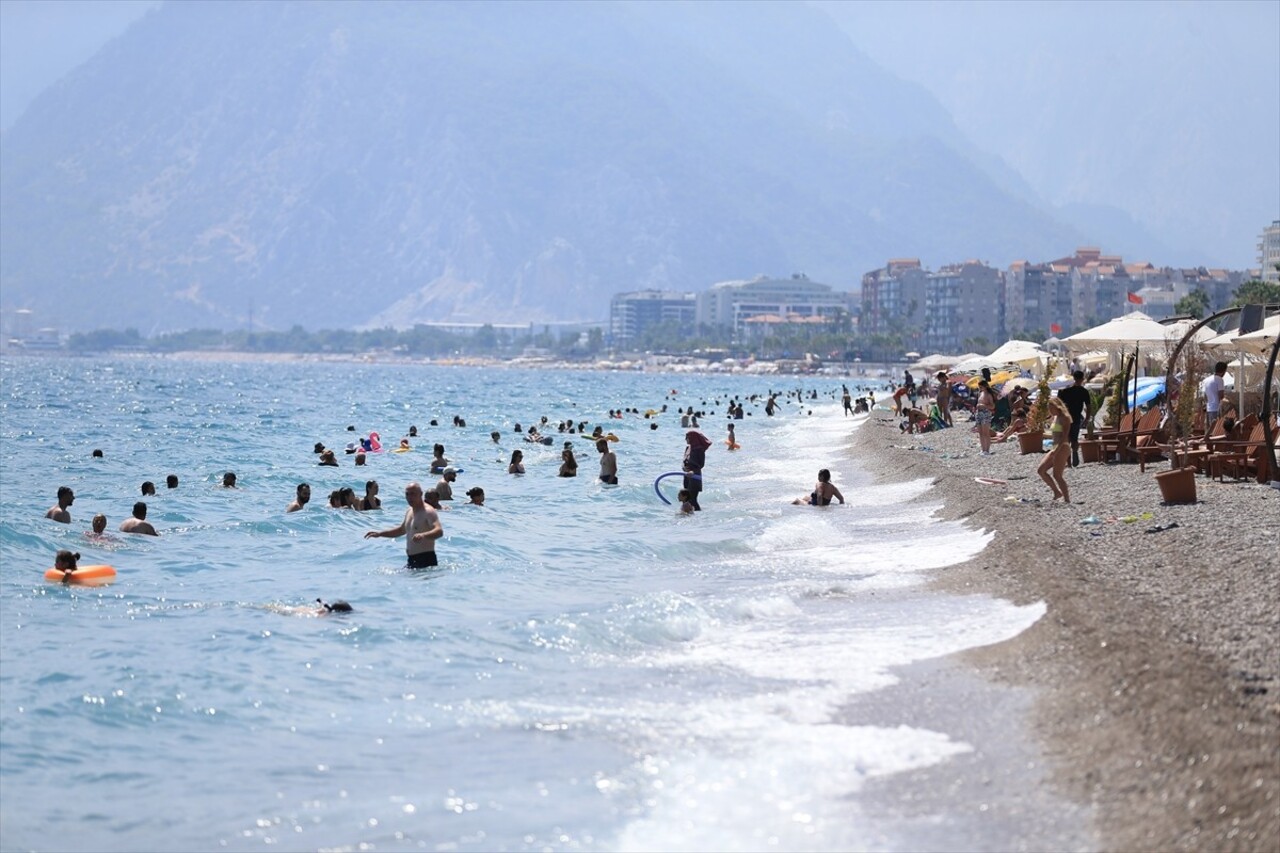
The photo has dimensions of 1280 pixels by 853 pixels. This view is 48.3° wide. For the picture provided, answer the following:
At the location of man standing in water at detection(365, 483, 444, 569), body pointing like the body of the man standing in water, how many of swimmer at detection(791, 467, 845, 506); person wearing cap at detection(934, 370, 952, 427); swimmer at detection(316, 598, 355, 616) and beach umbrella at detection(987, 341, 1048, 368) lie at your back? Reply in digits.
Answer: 3

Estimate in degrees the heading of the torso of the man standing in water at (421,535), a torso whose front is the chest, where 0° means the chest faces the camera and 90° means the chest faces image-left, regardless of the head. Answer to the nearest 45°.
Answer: approximately 45°

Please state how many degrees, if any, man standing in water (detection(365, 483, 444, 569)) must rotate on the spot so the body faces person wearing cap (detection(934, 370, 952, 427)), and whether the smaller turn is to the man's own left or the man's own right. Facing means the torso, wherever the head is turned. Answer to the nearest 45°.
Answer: approximately 180°

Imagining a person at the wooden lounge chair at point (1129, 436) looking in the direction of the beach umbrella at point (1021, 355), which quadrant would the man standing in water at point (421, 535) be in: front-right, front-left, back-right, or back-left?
back-left

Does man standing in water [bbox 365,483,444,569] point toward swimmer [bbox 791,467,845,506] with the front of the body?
no

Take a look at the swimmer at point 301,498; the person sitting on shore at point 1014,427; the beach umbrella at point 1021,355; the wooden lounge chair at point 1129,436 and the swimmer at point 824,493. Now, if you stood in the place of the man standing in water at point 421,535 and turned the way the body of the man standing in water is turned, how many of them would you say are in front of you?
0

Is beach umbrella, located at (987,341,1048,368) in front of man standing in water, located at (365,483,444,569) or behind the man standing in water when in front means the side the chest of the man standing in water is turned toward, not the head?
behind

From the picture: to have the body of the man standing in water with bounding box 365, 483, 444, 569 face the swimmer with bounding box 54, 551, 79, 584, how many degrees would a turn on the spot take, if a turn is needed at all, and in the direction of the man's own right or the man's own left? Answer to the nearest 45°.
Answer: approximately 45° to the man's own right

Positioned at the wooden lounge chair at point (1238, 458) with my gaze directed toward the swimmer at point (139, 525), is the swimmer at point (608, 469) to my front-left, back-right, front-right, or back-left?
front-right

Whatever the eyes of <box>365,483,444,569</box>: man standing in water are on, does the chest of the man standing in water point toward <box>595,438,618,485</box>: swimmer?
no

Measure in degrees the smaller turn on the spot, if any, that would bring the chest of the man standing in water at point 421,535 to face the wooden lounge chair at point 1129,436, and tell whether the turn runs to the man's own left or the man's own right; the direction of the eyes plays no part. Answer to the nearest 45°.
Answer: approximately 180°

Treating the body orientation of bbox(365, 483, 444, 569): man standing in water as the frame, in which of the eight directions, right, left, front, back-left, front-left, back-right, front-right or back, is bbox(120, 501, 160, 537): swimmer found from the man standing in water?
right

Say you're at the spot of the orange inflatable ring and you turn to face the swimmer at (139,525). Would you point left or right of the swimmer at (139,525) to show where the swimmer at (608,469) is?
right

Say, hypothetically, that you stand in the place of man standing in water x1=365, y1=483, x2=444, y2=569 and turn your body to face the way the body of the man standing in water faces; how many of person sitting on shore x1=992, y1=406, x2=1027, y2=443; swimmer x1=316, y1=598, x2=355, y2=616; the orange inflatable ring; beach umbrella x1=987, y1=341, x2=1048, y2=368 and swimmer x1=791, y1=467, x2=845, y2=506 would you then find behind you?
3

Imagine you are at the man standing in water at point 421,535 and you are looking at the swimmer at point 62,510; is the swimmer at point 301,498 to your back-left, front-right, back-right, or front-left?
front-right

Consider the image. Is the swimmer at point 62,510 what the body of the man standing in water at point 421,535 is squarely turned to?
no

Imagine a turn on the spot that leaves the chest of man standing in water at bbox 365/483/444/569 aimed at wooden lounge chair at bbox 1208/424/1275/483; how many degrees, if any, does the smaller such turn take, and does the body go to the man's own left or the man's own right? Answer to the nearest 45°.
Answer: approximately 135° to the man's own left
